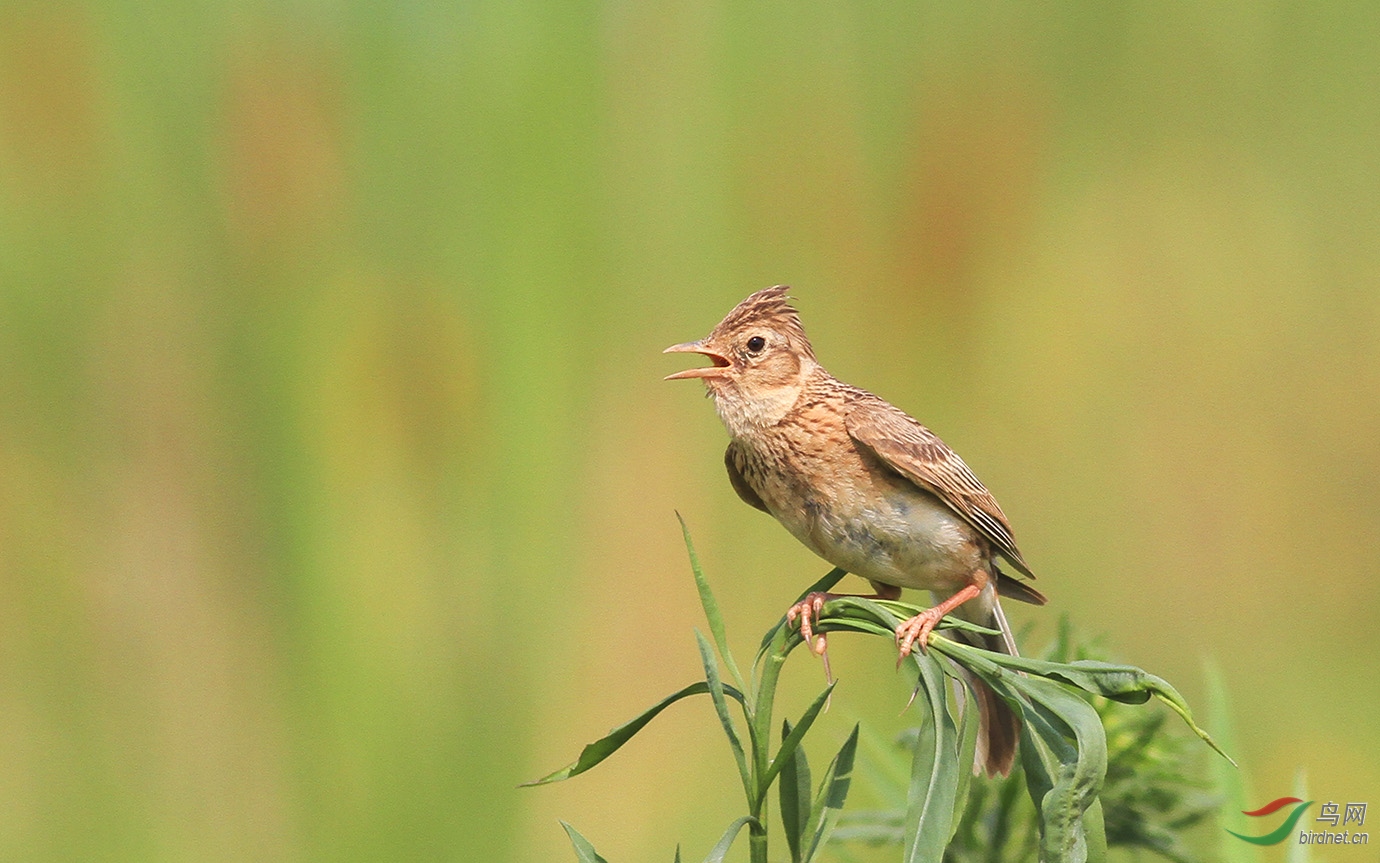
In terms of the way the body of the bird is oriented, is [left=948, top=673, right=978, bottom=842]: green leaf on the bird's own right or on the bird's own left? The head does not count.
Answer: on the bird's own left

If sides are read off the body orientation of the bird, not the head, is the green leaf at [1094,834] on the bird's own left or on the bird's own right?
on the bird's own left

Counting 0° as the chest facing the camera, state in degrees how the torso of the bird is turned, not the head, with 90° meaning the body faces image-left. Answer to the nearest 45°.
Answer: approximately 45°

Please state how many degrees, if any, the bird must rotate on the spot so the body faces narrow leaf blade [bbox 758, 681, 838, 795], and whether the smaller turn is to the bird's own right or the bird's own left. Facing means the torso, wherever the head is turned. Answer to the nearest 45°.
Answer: approximately 45° to the bird's own left

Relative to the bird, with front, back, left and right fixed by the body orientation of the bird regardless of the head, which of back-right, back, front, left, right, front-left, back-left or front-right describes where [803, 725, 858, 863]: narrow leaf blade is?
front-left
